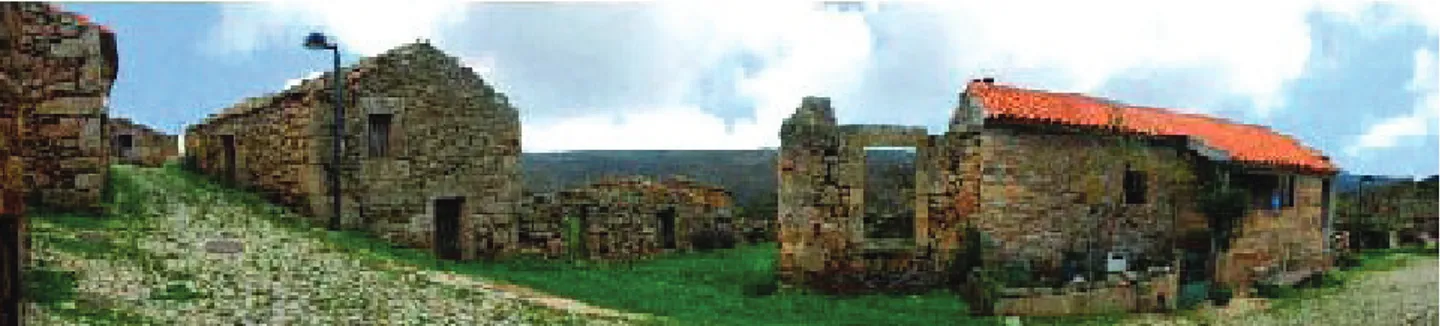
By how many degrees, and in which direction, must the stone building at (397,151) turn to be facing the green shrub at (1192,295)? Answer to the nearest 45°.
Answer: approximately 90° to its left

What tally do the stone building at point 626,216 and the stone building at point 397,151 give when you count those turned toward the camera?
2

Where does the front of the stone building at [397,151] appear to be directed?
toward the camera

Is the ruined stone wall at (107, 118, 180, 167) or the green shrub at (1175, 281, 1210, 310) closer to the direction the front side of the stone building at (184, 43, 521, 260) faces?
the green shrub

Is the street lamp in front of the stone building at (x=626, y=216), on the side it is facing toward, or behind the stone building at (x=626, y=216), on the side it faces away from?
in front

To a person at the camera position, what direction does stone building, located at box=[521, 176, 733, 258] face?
facing the viewer

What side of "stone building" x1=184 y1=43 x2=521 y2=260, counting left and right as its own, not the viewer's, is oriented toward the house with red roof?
left

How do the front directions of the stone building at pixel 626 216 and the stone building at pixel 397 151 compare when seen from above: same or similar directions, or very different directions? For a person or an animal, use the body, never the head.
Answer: same or similar directions

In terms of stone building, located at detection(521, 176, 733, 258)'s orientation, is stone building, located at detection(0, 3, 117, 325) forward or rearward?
forward

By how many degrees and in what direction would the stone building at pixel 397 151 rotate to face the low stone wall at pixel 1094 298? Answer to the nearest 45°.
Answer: approximately 45° to its left
